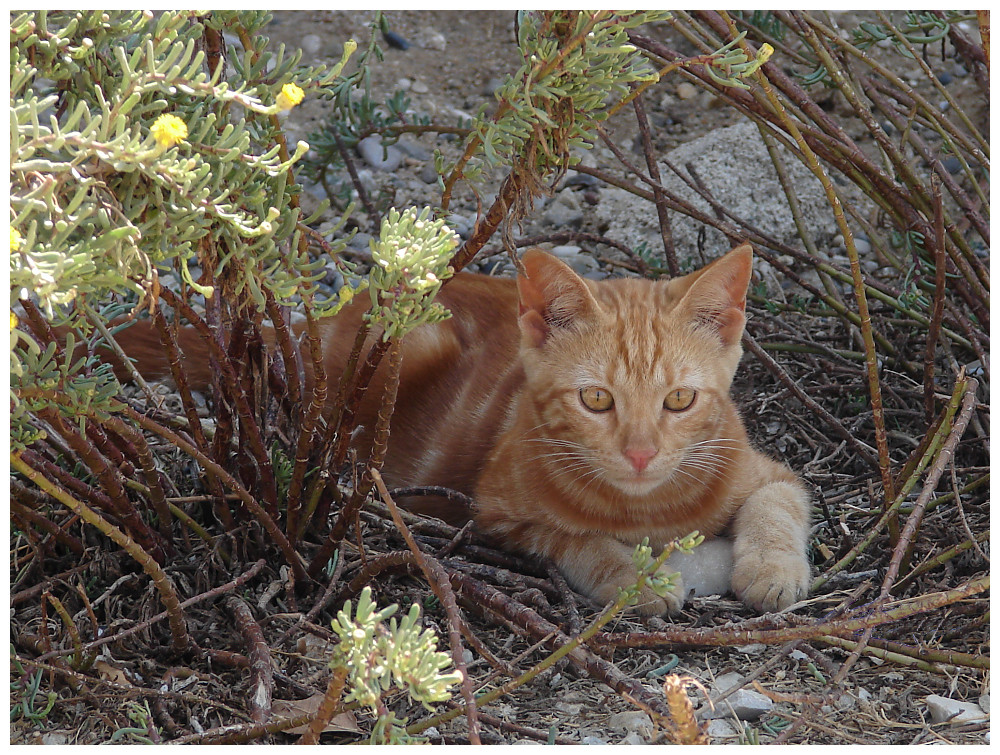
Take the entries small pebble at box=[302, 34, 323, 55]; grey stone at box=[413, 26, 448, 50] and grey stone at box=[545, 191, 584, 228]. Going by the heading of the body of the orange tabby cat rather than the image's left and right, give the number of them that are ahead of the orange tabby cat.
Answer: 0

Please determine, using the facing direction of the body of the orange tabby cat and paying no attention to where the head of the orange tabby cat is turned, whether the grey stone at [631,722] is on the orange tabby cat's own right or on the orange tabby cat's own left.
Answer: on the orange tabby cat's own right

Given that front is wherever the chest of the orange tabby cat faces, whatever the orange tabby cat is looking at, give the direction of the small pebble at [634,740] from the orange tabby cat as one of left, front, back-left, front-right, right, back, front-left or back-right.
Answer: front-right

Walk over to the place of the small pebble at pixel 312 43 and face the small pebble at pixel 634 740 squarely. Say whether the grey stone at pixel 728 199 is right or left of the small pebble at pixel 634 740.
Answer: left

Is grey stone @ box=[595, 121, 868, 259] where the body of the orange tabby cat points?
no

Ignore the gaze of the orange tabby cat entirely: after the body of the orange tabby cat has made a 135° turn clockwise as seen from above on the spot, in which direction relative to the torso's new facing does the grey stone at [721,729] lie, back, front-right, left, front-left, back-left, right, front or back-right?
left

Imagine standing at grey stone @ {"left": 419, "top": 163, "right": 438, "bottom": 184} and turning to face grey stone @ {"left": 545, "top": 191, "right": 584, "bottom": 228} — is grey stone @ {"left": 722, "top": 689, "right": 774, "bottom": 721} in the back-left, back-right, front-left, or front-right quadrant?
front-right

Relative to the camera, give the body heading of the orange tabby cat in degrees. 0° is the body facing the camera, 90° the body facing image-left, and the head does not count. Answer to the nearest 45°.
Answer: approximately 315°

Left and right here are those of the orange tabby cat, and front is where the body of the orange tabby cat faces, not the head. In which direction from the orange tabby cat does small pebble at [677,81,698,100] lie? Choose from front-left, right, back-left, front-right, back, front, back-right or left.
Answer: back-left

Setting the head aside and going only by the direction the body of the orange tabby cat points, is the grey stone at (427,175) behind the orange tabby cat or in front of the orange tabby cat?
behind

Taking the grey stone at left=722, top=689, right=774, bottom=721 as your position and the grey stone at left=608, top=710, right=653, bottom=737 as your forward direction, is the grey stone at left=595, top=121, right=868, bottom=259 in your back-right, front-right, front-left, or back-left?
back-right

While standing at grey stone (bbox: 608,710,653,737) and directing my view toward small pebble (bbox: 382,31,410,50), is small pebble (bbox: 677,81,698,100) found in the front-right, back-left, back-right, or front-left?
front-right

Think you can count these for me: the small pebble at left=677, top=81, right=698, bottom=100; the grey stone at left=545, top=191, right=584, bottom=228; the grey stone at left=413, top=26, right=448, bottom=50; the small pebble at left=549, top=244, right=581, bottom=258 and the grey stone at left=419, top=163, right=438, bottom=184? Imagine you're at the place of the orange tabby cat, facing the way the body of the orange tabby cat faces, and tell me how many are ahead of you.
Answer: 0

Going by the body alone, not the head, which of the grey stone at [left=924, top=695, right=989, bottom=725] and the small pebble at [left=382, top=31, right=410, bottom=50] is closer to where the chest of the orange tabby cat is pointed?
the grey stone

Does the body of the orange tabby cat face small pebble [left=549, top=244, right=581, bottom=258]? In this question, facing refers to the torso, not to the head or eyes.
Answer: no

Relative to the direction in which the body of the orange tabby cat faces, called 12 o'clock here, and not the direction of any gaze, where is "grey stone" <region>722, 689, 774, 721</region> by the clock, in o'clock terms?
The grey stone is roughly at 1 o'clock from the orange tabby cat.
